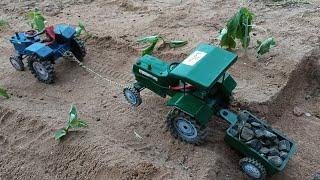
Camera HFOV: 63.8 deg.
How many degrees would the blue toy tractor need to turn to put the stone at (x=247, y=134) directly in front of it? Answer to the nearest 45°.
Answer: approximately 180°

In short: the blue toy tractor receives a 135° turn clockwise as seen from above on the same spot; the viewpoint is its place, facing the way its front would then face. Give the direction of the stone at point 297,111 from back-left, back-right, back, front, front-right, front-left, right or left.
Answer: front-right

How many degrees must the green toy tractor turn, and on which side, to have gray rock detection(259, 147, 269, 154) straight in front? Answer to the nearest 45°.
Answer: approximately 180°

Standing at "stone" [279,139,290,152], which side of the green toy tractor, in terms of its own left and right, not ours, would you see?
back

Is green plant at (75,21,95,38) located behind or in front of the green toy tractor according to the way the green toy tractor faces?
in front

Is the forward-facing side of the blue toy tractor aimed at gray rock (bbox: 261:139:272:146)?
no

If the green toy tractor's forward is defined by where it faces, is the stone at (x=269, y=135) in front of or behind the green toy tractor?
behind

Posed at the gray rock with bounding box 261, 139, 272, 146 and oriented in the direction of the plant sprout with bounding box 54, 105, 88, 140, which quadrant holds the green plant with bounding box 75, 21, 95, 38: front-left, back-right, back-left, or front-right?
front-right

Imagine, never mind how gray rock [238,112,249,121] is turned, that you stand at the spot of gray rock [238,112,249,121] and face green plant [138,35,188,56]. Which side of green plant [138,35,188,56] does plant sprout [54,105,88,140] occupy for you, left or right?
left

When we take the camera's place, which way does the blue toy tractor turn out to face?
facing away from the viewer and to the left of the viewer

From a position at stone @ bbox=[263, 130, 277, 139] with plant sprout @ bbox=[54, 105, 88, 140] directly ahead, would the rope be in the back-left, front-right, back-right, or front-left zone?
front-right

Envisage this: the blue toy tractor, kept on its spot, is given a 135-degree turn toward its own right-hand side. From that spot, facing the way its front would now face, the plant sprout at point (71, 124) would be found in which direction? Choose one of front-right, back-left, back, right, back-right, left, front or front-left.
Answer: right

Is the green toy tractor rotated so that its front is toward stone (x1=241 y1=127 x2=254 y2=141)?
no

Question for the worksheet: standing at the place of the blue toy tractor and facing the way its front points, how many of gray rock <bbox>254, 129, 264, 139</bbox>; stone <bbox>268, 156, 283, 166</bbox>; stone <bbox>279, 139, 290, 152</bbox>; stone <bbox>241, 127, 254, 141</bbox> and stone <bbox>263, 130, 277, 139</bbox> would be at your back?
5

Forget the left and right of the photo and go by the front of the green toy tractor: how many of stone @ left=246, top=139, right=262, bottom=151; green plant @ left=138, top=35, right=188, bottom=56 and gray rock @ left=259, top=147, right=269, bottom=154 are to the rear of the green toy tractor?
2

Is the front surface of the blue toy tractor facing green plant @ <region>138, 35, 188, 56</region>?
no

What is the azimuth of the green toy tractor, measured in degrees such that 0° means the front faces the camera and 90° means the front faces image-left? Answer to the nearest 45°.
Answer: approximately 135°

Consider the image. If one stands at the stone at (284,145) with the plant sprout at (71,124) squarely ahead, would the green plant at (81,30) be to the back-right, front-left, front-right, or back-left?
front-right

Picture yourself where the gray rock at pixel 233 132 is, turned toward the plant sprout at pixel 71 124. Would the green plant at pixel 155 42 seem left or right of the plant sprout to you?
right
